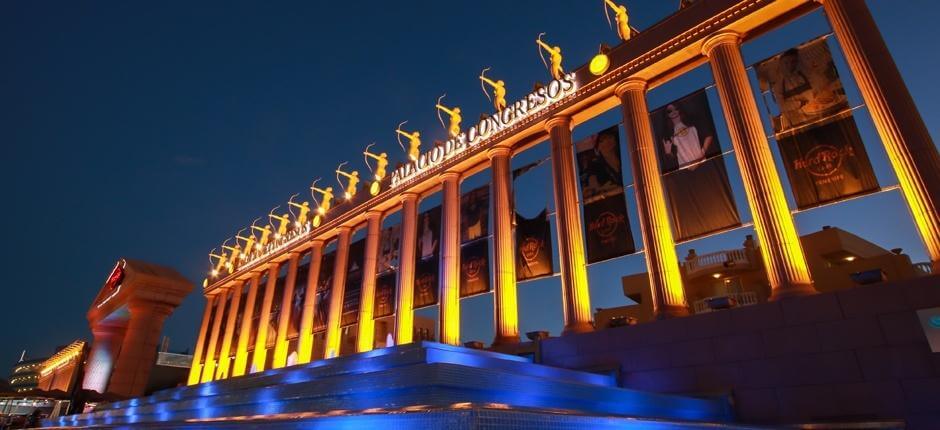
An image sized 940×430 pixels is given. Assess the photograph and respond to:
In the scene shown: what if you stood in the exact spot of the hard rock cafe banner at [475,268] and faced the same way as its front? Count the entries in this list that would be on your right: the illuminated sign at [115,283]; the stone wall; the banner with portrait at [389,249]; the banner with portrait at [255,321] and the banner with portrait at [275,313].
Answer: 4

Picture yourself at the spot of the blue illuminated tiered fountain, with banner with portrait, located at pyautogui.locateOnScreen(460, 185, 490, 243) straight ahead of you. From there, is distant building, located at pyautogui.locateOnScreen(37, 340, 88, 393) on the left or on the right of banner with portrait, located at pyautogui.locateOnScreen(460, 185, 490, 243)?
left

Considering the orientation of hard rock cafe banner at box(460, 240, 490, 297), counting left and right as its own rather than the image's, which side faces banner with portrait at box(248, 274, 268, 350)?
right

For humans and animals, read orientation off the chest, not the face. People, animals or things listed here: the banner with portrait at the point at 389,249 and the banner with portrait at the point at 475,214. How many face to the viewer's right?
0

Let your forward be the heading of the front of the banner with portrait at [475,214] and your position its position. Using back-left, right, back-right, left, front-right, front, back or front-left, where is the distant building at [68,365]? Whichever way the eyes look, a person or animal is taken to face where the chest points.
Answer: right

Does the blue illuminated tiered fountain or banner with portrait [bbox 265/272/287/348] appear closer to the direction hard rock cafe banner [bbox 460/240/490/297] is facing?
the blue illuminated tiered fountain

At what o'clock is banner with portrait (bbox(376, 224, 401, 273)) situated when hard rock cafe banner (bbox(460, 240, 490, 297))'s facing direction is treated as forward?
The banner with portrait is roughly at 3 o'clock from the hard rock cafe banner.

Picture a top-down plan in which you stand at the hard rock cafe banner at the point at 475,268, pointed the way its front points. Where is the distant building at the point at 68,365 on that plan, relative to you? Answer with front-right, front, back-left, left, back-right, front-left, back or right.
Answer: right

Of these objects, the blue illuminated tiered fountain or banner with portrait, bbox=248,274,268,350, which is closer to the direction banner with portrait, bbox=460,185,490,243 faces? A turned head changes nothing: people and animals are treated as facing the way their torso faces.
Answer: the blue illuminated tiered fountain

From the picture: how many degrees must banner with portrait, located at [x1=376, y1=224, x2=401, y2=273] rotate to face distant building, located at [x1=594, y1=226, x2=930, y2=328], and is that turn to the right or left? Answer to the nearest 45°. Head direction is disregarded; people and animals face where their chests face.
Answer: approximately 135° to its left

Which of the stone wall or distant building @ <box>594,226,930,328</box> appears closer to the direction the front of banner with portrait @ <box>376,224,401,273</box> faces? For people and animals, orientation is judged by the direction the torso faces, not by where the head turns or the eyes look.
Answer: the stone wall

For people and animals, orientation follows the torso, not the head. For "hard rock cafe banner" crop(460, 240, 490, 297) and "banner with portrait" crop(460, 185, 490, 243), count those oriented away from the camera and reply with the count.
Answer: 0
